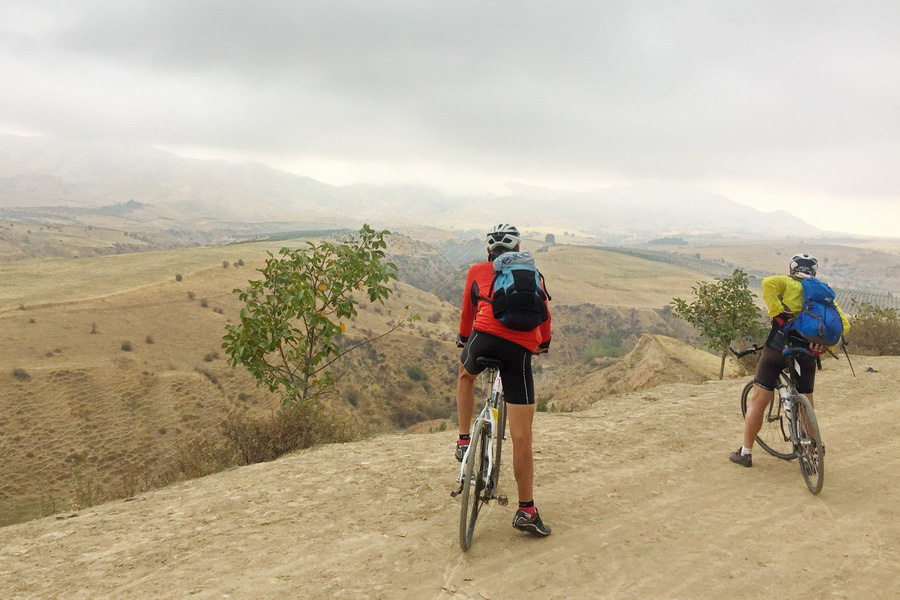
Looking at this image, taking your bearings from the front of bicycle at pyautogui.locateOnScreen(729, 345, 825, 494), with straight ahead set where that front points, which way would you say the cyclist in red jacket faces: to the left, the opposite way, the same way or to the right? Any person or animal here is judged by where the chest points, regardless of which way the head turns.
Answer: the same way

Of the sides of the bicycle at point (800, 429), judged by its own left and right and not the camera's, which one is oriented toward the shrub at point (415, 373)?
front

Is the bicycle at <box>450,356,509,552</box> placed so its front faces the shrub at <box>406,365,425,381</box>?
yes

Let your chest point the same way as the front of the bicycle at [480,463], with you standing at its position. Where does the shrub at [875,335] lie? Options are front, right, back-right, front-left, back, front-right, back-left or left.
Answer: front-right

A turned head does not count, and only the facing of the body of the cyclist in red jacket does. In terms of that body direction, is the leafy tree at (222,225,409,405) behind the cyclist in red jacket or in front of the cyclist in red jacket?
in front

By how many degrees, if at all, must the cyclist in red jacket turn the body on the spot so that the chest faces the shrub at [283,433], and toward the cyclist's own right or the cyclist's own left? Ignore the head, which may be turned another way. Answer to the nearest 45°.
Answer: approximately 45° to the cyclist's own left

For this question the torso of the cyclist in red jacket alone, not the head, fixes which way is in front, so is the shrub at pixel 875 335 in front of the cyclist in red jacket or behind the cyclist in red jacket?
in front

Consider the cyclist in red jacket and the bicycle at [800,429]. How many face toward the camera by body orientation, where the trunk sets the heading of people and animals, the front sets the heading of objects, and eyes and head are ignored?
0

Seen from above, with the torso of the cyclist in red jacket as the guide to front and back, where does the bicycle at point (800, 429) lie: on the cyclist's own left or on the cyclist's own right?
on the cyclist's own right

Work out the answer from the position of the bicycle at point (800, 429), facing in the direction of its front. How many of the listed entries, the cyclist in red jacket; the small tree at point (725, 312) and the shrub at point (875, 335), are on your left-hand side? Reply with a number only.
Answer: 1

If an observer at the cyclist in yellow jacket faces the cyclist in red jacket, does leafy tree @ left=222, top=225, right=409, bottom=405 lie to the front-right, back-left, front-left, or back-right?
front-right

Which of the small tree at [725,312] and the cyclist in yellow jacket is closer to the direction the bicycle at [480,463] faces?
the small tree

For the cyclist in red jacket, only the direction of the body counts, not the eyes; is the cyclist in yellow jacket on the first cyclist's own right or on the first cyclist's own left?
on the first cyclist's own right

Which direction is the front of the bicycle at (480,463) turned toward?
away from the camera

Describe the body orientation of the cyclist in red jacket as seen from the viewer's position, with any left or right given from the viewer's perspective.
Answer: facing away from the viewer

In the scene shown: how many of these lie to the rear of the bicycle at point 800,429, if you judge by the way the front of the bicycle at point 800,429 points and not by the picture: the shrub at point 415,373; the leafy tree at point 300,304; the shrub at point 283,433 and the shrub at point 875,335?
0

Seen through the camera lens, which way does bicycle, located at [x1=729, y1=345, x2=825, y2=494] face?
facing away from the viewer and to the left of the viewer

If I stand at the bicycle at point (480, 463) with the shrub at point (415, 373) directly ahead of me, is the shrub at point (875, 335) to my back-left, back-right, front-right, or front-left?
front-right

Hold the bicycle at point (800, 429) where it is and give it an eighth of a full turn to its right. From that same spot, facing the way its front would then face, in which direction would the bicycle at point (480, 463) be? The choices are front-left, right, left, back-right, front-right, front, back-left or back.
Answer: back-left

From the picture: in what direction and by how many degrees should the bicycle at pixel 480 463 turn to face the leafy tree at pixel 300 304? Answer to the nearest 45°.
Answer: approximately 45° to its left

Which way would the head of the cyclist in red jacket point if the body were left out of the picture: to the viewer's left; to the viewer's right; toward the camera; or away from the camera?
away from the camera
